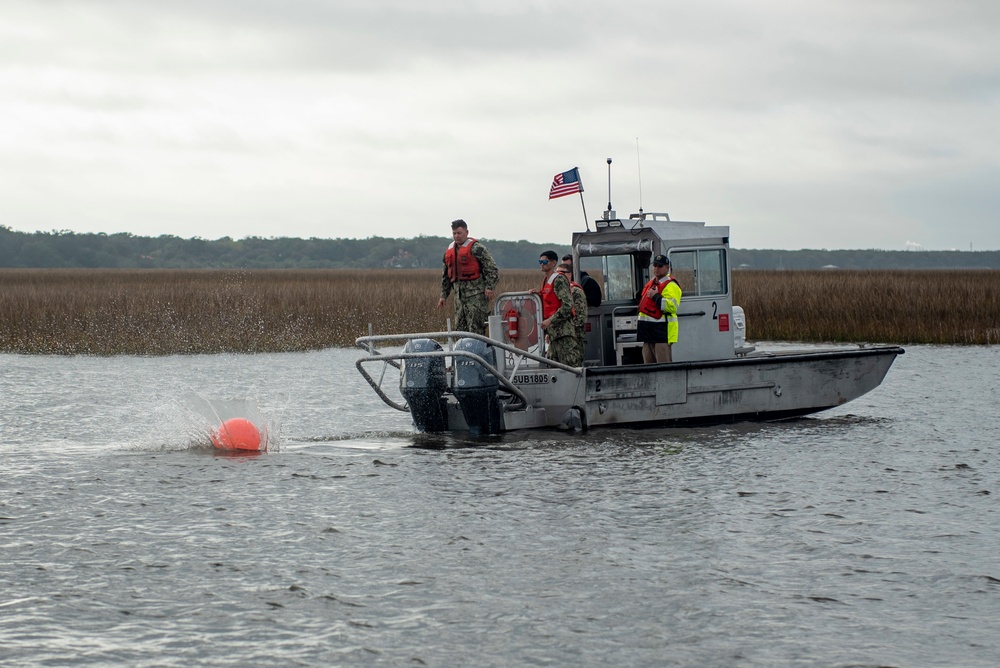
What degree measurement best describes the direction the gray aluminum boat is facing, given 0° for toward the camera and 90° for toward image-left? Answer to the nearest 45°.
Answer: approximately 225°

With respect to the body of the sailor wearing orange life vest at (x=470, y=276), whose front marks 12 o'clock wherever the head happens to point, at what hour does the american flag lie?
The american flag is roughly at 7 o'clock from the sailor wearing orange life vest.

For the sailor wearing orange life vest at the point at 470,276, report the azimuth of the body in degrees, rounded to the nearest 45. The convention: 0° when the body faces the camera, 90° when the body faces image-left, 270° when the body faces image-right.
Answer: approximately 45°

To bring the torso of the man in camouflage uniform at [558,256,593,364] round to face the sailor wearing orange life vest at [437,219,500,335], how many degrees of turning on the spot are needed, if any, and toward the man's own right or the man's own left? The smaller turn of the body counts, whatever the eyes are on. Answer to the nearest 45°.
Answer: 0° — they already face them

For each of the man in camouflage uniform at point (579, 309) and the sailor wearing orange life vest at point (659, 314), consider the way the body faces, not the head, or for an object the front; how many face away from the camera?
0

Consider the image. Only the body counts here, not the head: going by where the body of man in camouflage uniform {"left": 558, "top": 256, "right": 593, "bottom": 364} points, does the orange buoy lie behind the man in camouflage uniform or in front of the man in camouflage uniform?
in front

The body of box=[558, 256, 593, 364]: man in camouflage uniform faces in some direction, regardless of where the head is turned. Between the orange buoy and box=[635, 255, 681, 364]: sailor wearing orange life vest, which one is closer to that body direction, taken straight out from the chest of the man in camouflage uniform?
the orange buoy

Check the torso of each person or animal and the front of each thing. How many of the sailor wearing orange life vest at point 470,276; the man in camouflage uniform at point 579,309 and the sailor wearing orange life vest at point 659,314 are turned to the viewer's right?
0

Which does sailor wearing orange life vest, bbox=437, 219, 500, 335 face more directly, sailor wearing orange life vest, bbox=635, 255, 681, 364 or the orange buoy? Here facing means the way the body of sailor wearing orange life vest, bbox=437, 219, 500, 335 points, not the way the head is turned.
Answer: the orange buoy

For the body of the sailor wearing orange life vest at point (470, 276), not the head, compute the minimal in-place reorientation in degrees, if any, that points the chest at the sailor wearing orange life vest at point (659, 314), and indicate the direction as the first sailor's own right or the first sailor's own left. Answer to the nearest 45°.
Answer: approximately 135° to the first sailor's own left

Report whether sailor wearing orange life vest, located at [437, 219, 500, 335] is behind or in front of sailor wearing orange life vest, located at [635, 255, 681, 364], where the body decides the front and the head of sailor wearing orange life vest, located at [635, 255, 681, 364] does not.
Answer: in front

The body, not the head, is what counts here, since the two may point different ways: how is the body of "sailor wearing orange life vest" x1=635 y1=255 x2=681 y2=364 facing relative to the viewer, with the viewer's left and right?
facing the viewer and to the left of the viewer

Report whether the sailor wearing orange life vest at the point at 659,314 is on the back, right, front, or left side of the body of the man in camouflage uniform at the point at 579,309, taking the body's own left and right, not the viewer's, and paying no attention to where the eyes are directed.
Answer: back

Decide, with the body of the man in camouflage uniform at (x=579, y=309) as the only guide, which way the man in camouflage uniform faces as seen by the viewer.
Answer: to the viewer's left
